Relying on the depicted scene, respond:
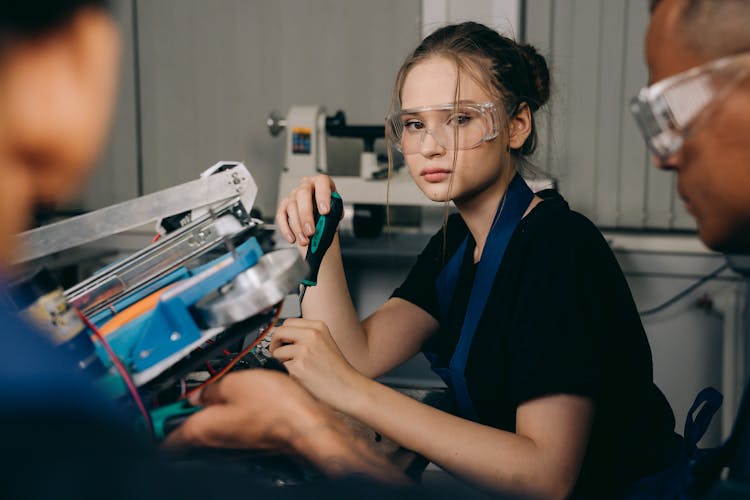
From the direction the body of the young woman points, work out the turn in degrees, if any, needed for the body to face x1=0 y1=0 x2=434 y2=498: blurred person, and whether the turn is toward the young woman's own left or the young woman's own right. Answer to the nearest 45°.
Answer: approximately 45° to the young woman's own left

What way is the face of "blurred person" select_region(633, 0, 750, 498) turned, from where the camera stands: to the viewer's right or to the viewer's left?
to the viewer's left

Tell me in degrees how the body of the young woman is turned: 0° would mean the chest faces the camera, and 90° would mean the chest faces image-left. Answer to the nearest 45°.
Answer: approximately 45°

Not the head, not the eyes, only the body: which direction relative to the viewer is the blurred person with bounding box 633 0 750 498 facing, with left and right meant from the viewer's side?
facing to the left of the viewer

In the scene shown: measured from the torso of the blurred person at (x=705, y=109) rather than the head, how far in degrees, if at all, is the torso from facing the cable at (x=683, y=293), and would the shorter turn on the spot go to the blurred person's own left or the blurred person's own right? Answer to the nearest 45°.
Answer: approximately 90° to the blurred person's own right

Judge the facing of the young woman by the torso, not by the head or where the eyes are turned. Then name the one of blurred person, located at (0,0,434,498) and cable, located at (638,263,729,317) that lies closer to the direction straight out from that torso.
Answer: the blurred person
